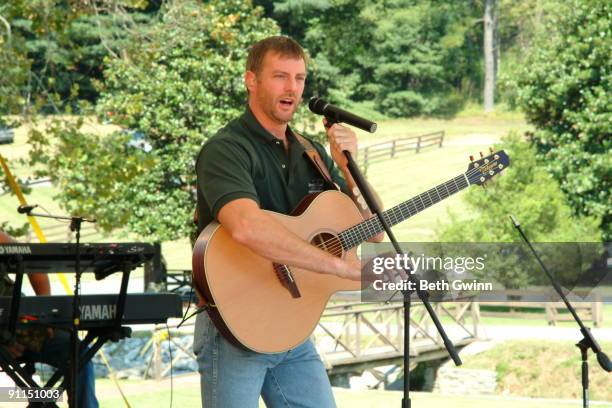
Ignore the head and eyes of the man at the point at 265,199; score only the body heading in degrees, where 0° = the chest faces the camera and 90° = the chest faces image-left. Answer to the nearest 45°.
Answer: approximately 315°

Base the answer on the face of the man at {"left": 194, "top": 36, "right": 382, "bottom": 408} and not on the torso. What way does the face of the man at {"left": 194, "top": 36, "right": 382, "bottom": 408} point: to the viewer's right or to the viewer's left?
to the viewer's right

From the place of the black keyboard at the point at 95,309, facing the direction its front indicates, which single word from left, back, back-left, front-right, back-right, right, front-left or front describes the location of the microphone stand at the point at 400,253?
back-right

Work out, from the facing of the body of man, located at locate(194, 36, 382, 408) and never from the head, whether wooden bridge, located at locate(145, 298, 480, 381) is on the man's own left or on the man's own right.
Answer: on the man's own left
